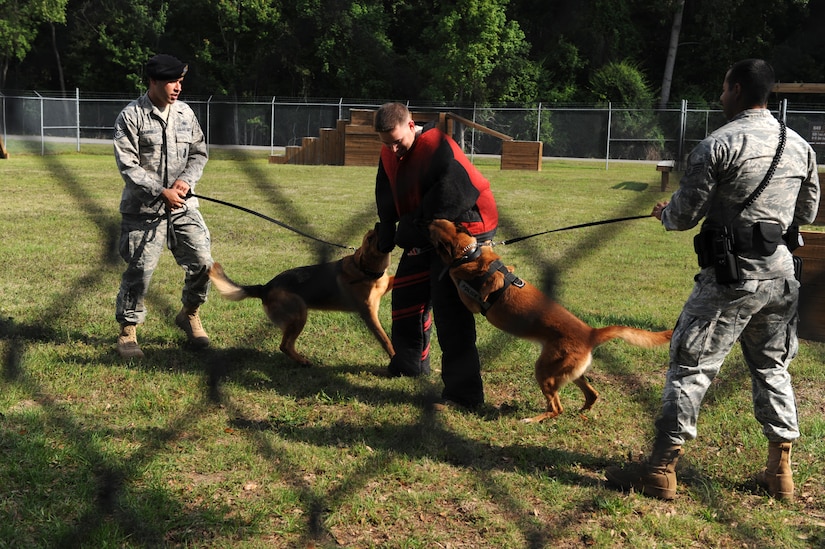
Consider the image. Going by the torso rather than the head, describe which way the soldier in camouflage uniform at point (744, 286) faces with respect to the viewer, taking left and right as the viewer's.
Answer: facing away from the viewer and to the left of the viewer

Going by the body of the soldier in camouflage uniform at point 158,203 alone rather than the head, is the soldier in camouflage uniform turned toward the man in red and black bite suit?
yes

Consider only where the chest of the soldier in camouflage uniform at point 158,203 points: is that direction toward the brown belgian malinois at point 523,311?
yes

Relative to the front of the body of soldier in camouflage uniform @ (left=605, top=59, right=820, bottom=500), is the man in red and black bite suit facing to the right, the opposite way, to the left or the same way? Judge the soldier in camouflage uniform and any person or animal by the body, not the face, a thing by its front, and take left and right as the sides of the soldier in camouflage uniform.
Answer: to the left

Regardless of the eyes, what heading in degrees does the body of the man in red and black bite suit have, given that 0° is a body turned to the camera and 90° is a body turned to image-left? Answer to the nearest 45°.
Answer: approximately 45°

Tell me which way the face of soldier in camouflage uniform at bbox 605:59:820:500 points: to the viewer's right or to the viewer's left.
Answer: to the viewer's left

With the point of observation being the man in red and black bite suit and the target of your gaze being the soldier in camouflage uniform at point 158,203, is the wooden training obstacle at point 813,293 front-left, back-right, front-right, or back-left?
back-right
